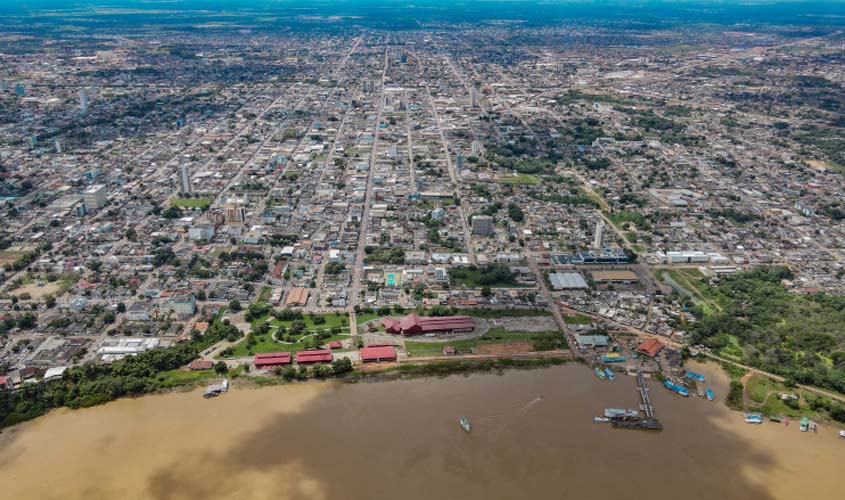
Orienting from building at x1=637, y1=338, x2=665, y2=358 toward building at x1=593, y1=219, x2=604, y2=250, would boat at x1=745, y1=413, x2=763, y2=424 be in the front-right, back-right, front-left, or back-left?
back-right

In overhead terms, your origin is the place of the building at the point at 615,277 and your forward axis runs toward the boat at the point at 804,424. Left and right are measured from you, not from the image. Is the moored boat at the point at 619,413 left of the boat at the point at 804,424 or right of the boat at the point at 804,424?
right
